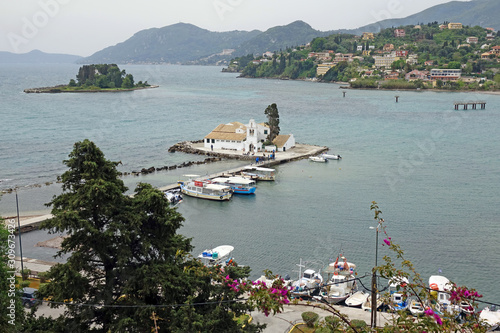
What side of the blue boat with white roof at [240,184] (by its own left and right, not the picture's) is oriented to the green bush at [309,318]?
left

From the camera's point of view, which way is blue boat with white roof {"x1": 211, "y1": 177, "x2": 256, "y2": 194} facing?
to the viewer's left

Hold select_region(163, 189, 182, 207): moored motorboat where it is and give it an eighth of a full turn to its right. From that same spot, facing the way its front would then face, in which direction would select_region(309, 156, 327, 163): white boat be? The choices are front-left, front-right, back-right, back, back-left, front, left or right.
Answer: front-right

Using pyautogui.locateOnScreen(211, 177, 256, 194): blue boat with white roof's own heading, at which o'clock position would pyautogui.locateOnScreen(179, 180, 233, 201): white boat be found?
pyautogui.locateOnScreen(179, 180, 233, 201): white boat is roughly at 11 o'clock from pyautogui.locateOnScreen(211, 177, 256, 194): blue boat with white roof.

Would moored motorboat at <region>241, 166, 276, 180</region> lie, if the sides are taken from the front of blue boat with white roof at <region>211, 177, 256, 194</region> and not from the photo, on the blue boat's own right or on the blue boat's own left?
on the blue boat's own right

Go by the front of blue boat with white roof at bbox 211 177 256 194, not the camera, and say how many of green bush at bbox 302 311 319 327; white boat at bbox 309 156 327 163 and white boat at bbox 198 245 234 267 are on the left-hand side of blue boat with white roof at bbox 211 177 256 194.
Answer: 2
